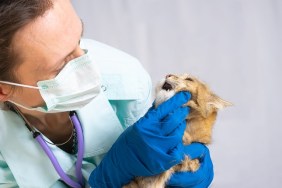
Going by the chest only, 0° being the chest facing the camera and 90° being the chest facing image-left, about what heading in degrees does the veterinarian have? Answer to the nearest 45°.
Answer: approximately 315°

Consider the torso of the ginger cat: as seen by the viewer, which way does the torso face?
to the viewer's left

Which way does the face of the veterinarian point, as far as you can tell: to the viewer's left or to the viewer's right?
to the viewer's right
